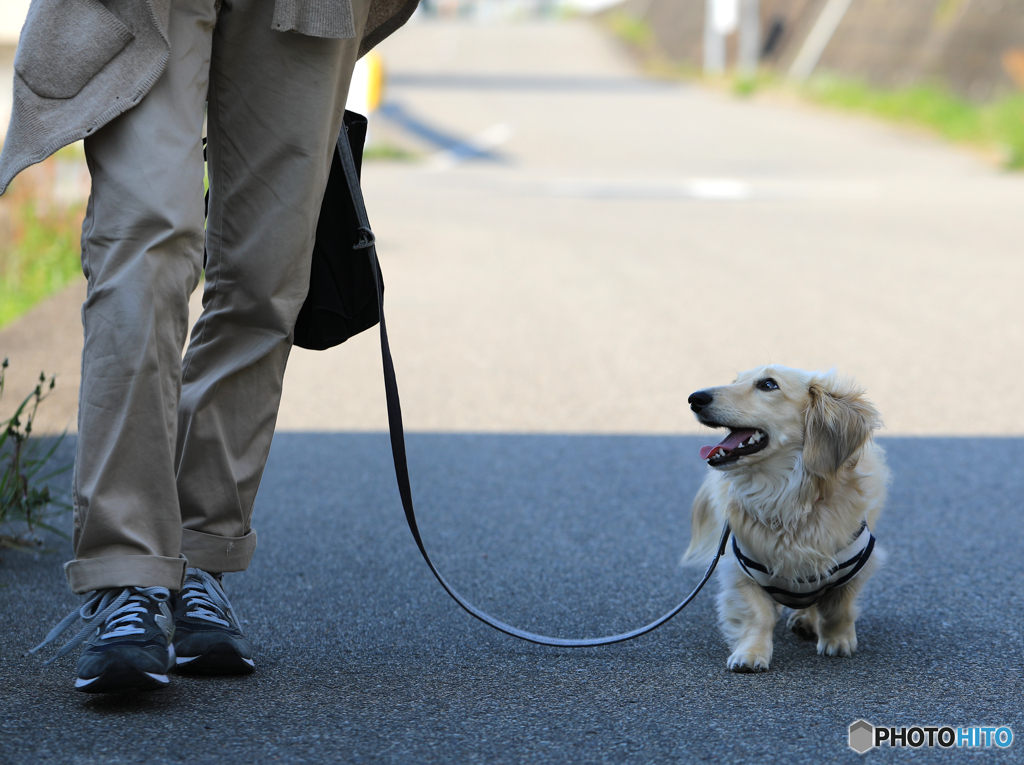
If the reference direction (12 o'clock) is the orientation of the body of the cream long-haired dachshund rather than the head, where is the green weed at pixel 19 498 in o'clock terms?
The green weed is roughly at 3 o'clock from the cream long-haired dachshund.

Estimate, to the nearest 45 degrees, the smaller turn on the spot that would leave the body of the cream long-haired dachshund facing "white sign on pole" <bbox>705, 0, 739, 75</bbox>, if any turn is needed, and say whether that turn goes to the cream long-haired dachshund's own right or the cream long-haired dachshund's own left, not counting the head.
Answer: approximately 180°

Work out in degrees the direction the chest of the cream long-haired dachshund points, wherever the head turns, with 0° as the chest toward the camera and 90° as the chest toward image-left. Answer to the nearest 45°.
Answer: approximately 0°
